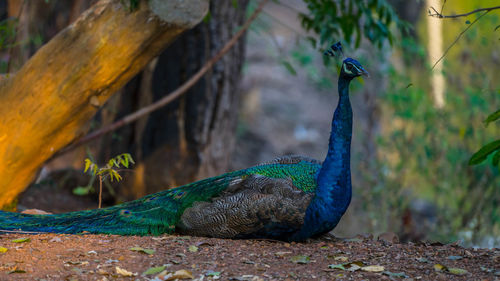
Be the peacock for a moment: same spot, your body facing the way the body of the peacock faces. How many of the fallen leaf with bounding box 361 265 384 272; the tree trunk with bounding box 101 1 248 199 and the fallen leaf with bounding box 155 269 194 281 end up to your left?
1

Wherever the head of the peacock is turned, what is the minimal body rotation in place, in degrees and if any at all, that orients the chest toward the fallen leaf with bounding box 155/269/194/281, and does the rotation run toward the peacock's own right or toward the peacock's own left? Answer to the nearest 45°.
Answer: approximately 135° to the peacock's own right

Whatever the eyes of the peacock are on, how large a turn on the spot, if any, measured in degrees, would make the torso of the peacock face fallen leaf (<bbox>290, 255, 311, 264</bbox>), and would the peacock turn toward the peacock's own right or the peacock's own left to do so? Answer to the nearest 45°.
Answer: approximately 45° to the peacock's own right

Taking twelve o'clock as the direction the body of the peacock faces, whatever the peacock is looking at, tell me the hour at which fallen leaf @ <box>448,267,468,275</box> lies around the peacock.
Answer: The fallen leaf is roughly at 1 o'clock from the peacock.

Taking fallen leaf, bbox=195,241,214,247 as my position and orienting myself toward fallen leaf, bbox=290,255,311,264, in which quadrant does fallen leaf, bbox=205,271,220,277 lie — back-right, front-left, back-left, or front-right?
front-right

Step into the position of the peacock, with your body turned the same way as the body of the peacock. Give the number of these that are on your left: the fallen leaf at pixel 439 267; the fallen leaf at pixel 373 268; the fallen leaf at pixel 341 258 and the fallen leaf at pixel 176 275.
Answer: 0

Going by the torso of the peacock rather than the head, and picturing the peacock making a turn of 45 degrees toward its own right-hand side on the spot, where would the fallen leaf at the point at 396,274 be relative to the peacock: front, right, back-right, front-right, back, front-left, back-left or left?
front

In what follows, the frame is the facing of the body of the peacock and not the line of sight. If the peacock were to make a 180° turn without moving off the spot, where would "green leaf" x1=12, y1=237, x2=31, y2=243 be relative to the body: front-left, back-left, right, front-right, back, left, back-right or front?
front

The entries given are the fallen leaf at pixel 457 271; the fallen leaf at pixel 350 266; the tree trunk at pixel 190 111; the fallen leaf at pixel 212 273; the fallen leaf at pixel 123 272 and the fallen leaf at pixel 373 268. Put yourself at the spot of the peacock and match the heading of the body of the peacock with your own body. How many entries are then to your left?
1

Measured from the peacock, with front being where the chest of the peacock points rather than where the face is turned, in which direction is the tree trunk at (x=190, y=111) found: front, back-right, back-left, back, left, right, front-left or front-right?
left

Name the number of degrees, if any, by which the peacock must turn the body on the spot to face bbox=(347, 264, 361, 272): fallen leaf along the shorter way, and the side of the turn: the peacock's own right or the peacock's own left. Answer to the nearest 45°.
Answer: approximately 45° to the peacock's own right

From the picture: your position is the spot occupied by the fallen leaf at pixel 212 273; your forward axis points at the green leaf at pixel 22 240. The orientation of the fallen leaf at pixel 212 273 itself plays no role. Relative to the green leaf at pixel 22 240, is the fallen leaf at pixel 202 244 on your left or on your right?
right

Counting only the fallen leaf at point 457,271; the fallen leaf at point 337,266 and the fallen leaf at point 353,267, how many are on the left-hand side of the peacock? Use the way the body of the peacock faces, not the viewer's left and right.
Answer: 0

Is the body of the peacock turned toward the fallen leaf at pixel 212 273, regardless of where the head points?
no

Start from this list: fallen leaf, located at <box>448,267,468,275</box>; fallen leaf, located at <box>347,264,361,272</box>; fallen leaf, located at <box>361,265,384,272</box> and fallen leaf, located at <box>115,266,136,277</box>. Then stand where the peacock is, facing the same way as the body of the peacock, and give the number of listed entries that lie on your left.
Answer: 0

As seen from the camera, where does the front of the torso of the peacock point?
to the viewer's right

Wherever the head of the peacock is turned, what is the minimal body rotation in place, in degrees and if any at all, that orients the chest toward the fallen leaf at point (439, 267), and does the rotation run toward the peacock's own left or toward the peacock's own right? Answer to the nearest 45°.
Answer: approximately 45° to the peacock's own right
